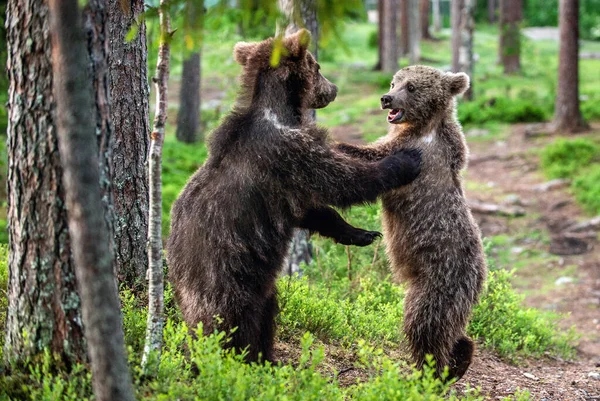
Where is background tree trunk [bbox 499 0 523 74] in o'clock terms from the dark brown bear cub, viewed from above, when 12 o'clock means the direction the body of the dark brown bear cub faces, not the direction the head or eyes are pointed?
The background tree trunk is roughly at 11 o'clock from the dark brown bear cub.

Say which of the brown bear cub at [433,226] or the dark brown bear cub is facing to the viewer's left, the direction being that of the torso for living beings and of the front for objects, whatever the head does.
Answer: the brown bear cub

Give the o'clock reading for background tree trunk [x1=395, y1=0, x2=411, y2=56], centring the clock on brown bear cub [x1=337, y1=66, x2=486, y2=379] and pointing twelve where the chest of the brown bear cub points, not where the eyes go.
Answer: The background tree trunk is roughly at 3 o'clock from the brown bear cub.

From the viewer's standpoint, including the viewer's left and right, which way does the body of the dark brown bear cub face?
facing away from the viewer and to the right of the viewer

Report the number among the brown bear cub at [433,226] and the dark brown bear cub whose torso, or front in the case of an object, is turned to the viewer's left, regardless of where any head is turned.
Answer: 1

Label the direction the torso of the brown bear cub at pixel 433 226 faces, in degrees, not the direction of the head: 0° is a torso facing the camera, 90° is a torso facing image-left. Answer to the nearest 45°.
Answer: approximately 90°

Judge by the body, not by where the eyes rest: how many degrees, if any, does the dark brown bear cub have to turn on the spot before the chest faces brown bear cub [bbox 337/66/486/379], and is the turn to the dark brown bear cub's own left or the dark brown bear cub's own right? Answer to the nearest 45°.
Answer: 0° — it already faces it

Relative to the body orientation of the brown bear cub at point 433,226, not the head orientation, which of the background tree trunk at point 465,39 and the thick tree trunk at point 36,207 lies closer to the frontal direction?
the thick tree trunk

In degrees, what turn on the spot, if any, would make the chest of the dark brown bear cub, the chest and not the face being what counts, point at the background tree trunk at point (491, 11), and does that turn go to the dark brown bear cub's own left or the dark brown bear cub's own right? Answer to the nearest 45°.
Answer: approximately 45° to the dark brown bear cub's own left

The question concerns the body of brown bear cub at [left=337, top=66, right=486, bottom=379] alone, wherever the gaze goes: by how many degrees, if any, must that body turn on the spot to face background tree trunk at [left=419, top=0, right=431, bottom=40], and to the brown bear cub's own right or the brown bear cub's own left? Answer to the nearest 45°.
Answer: approximately 90° to the brown bear cub's own right
